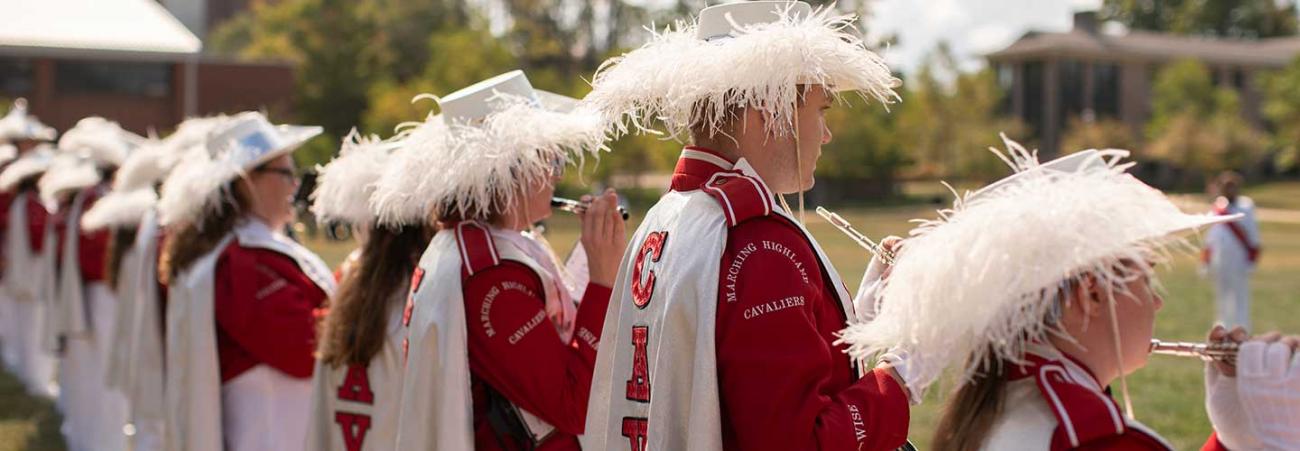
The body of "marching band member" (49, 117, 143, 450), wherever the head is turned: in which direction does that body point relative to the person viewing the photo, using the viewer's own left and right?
facing to the right of the viewer

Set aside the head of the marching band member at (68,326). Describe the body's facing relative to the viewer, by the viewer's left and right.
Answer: facing to the right of the viewer

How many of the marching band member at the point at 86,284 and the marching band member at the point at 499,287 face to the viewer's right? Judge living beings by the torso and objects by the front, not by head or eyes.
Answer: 2

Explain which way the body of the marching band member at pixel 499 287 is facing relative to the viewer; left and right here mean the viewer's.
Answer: facing to the right of the viewer

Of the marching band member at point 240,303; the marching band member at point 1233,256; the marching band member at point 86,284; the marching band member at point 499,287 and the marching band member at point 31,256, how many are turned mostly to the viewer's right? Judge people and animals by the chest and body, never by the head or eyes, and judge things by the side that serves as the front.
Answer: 4

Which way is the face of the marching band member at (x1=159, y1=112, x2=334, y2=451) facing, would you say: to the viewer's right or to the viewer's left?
to the viewer's right

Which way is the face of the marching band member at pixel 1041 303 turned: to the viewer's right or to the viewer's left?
to the viewer's right

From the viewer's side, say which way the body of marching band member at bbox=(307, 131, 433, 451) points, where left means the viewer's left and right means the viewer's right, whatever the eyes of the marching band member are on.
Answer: facing away from the viewer and to the right of the viewer

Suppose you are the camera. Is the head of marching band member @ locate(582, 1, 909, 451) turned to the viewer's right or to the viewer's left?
to the viewer's right

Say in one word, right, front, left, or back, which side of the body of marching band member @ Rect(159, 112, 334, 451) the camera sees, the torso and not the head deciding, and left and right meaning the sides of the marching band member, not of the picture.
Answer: right

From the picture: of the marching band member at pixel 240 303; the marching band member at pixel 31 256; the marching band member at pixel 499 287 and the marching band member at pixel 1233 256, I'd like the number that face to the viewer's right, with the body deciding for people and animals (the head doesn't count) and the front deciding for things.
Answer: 3
